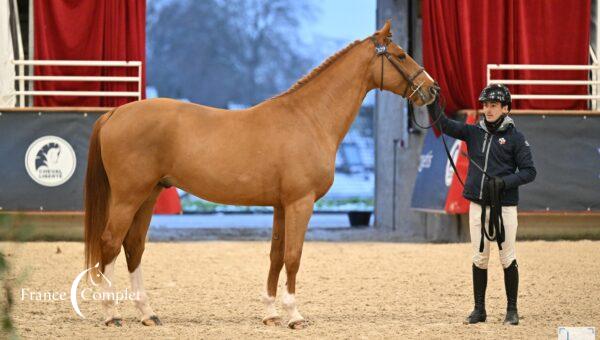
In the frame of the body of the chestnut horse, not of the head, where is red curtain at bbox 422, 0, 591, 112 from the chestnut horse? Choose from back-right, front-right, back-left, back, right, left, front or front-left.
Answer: front-left

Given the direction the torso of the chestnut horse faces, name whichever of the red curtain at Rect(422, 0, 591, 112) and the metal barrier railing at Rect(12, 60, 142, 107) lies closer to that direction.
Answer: the red curtain

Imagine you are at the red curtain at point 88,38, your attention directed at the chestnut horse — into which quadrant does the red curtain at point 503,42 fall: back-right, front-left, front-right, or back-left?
front-left

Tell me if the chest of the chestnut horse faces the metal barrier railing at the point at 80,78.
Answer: no

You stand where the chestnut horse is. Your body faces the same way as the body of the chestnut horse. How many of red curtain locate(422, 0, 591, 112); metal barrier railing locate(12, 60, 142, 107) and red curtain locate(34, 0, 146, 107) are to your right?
0

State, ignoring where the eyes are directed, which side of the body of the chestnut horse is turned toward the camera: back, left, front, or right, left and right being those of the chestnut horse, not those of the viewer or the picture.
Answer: right

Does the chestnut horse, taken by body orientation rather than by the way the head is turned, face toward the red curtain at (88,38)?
no
